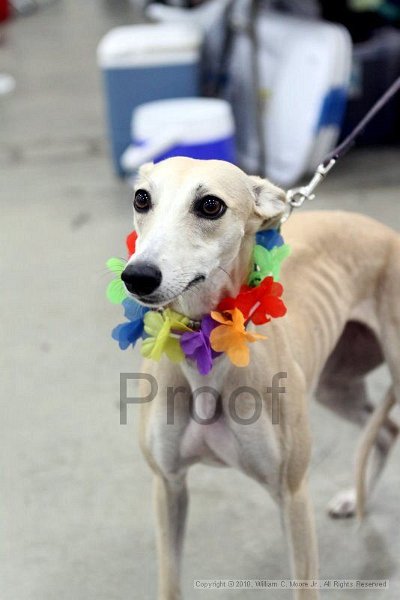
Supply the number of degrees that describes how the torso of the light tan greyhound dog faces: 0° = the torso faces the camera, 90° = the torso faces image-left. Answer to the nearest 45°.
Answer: approximately 45°

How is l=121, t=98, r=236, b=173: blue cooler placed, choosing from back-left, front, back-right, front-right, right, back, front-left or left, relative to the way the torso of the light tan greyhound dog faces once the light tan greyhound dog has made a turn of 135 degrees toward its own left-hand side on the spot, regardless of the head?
left
